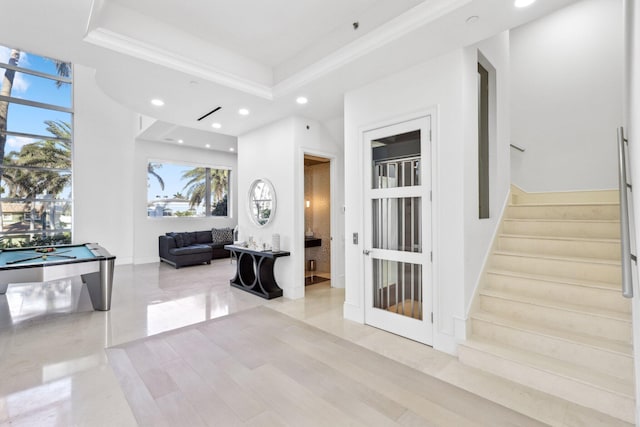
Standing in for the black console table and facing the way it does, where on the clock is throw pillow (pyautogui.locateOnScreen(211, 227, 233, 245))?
The throw pillow is roughly at 4 o'clock from the black console table.

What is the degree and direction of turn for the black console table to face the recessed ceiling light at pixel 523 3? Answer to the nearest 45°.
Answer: approximately 90° to its left

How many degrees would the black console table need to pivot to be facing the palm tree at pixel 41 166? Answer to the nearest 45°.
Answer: approximately 90° to its right

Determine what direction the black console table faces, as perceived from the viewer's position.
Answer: facing the viewer and to the left of the viewer

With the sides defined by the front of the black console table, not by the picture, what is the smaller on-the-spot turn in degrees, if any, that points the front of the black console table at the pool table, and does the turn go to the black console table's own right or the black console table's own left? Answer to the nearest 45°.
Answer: approximately 45° to the black console table's own right

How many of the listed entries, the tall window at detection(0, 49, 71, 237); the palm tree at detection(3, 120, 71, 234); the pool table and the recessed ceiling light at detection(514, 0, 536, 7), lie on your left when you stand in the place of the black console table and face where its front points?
1

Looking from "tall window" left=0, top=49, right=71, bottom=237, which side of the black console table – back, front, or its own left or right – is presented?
right

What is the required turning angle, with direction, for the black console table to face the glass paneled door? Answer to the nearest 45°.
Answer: approximately 90° to its left

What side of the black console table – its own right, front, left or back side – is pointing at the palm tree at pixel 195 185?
right

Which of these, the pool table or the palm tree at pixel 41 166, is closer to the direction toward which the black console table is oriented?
the pool table

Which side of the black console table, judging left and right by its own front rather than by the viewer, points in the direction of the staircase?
left
